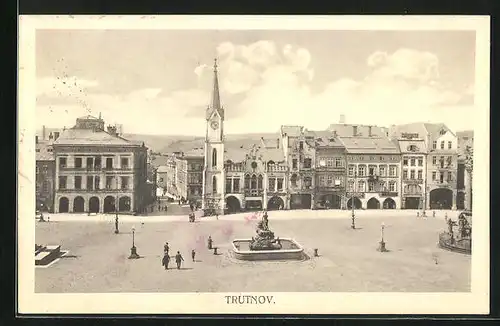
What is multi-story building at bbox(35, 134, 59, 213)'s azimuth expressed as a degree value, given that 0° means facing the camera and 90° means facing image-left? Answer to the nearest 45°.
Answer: approximately 0°
